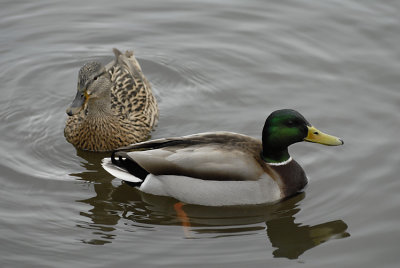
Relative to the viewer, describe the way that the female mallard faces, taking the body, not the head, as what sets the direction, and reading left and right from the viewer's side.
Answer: facing the viewer and to the left of the viewer

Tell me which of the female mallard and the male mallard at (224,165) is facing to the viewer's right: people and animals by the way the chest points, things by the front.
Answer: the male mallard

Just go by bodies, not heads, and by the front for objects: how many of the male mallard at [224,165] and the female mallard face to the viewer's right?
1

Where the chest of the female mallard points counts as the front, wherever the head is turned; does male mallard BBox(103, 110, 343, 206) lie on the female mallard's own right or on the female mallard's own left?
on the female mallard's own left

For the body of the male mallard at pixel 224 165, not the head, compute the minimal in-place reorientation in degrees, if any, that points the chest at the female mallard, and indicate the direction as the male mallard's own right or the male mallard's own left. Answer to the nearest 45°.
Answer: approximately 135° to the male mallard's own left

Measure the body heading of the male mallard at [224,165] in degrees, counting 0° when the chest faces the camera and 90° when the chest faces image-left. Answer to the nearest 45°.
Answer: approximately 270°
